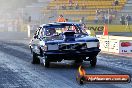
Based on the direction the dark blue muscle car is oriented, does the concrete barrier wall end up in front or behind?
behind
